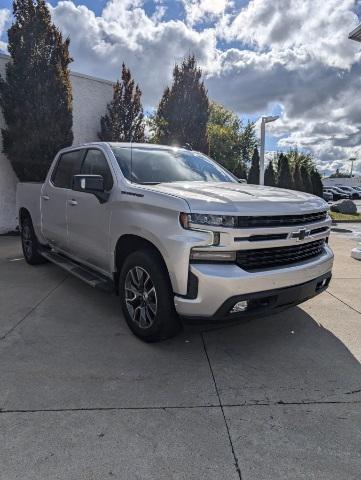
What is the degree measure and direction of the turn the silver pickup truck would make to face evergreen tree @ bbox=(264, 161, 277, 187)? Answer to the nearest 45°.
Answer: approximately 135° to its left

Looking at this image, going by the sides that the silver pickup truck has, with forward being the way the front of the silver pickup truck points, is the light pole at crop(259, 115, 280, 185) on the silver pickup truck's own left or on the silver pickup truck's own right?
on the silver pickup truck's own left

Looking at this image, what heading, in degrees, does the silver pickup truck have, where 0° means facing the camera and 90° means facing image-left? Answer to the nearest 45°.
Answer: approximately 315°

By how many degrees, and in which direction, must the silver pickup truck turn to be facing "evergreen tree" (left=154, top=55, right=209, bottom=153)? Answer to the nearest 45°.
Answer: approximately 135° to its left

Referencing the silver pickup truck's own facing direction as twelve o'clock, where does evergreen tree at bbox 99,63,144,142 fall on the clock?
The evergreen tree is roughly at 7 o'clock from the silver pickup truck.

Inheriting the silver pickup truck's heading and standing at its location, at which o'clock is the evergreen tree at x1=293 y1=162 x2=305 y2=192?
The evergreen tree is roughly at 8 o'clock from the silver pickup truck.
